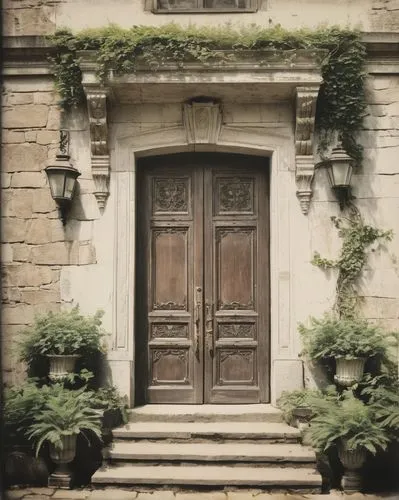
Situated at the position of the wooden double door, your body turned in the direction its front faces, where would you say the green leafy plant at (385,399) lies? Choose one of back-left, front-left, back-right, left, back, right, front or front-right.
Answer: front-left

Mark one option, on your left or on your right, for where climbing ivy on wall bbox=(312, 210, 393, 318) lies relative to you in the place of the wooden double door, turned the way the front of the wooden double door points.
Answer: on your left

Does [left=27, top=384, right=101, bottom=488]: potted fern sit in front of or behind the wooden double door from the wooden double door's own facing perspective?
in front

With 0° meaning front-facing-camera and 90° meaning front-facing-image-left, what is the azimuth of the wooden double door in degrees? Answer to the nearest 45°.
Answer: approximately 0°
